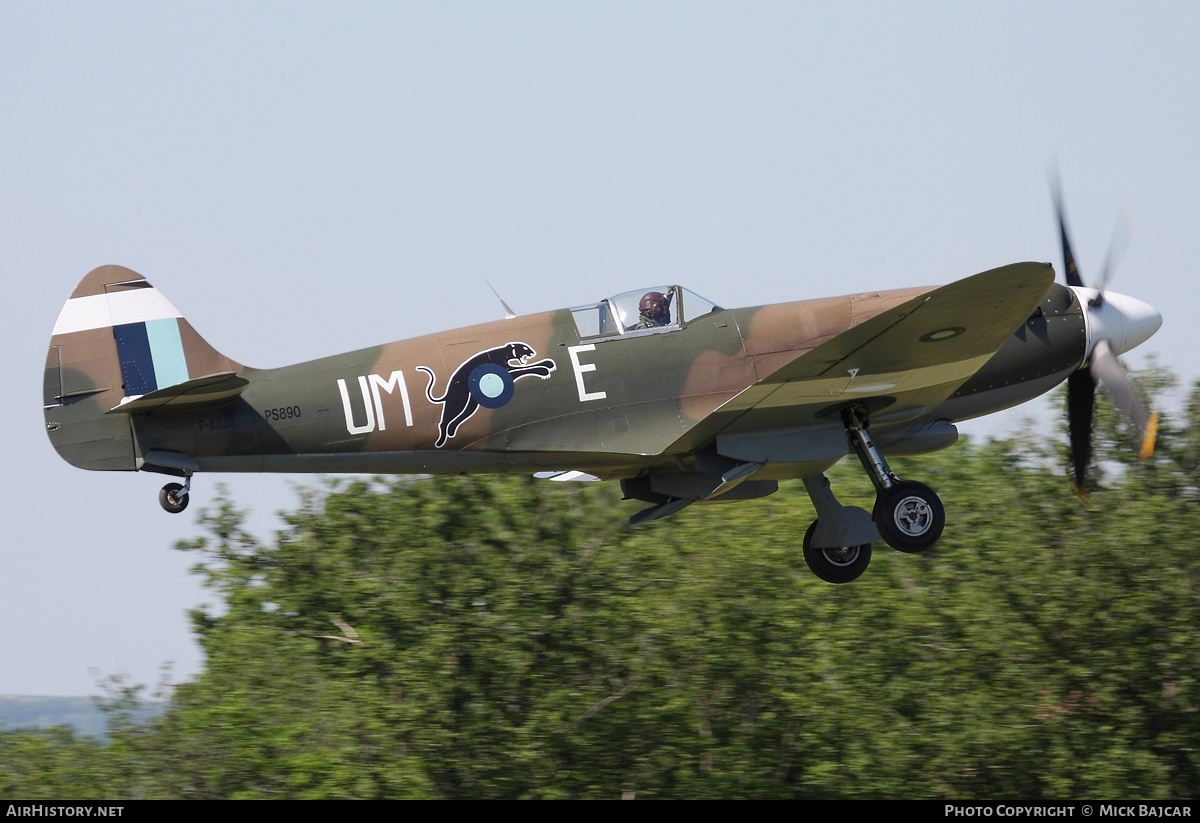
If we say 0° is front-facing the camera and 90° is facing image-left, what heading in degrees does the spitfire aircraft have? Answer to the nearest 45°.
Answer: approximately 270°
